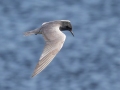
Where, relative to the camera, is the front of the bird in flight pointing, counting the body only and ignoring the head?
to the viewer's right
